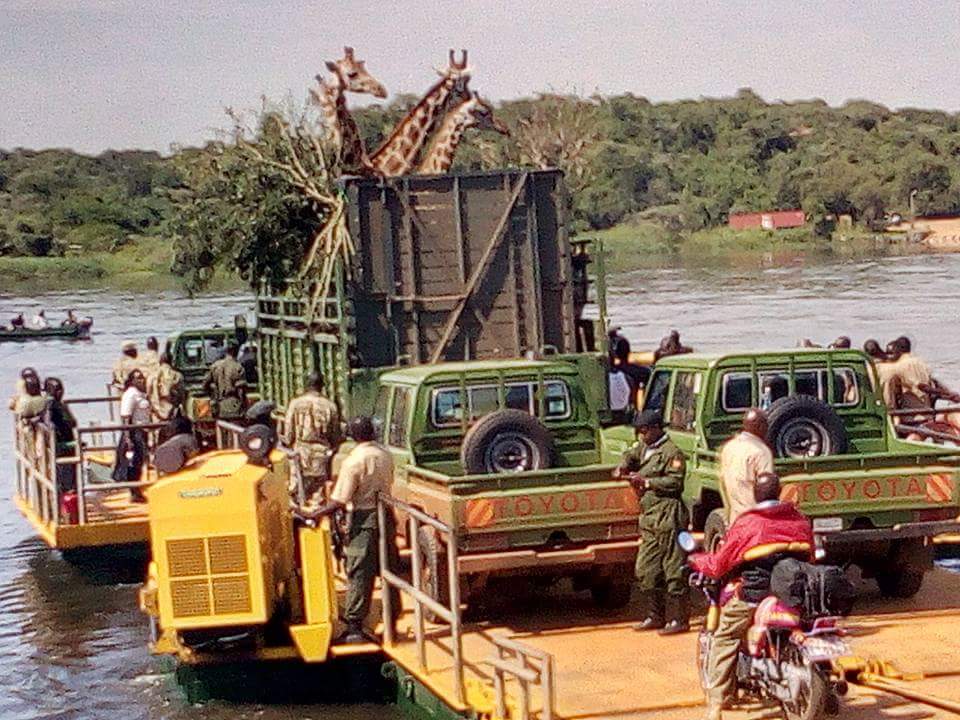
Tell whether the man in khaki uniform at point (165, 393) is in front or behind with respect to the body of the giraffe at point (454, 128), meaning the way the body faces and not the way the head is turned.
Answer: behind

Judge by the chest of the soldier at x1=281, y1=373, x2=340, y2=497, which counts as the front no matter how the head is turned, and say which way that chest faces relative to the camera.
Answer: away from the camera

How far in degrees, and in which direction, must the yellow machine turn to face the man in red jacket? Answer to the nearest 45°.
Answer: approximately 45° to its left

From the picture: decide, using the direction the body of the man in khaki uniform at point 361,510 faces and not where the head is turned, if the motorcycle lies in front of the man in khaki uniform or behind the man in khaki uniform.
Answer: behind

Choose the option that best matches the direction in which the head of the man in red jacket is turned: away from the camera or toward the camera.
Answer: away from the camera
